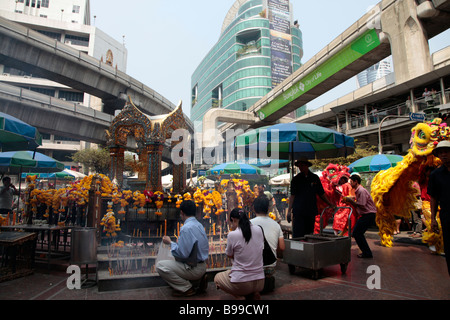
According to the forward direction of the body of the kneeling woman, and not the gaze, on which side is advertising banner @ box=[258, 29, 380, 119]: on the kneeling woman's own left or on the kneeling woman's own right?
on the kneeling woman's own right

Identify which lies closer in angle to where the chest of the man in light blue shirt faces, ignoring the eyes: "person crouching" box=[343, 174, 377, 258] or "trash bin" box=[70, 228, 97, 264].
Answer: the trash bin

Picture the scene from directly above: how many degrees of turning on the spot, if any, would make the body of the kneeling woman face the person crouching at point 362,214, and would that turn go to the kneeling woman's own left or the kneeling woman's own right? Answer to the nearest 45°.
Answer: approximately 90° to the kneeling woman's own right

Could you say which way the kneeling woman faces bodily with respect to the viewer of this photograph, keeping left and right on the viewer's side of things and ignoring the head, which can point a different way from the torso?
facing away from the viewer and to the left of the viewer

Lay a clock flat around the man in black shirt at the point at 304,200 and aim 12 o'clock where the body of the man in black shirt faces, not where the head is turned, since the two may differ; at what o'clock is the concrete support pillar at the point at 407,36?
The concrete support pillar is roughly at 7 o'clock from the man in black shirt.

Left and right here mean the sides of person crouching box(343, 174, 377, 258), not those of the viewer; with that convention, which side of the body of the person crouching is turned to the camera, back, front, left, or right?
left

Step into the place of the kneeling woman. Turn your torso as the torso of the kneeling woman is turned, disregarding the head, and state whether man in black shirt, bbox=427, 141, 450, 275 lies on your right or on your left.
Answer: on your right

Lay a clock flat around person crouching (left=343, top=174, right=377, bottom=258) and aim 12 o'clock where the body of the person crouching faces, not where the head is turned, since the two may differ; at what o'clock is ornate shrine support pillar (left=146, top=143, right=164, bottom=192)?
The ornate shrine support pillar is roughly at 12 o'clock from the person crouching.

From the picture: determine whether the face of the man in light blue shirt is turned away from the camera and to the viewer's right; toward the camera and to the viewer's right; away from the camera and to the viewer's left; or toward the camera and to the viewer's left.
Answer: away from the camera and to the viewer's left

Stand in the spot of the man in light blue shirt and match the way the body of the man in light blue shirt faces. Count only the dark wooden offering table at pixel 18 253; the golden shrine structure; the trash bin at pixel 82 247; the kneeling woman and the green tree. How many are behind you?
1

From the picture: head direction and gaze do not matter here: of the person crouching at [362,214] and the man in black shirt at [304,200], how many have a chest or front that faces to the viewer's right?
0

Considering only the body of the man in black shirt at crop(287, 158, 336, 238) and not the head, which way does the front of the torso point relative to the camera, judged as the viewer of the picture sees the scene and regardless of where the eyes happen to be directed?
toward the camera

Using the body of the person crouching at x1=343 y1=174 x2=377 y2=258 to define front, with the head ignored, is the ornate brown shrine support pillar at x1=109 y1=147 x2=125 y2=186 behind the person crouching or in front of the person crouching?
in front
